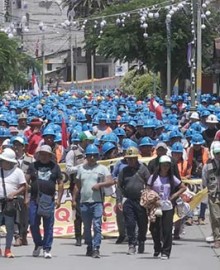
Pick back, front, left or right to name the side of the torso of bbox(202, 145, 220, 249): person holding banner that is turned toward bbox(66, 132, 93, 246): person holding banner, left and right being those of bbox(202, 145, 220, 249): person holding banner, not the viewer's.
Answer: right

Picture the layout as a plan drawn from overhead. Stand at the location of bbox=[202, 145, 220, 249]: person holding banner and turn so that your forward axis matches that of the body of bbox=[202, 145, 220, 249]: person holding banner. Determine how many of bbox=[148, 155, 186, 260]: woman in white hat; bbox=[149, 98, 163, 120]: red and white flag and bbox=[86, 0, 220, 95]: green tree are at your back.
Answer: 2

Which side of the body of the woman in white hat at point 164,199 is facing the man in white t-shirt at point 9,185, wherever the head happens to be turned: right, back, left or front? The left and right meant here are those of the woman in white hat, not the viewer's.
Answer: right

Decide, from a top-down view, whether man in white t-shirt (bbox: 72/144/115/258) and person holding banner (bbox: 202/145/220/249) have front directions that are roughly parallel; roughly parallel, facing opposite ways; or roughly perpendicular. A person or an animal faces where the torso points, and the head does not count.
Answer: roughly parallel

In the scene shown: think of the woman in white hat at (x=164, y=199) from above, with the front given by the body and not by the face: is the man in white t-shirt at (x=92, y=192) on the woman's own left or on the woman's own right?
on the woman's own right

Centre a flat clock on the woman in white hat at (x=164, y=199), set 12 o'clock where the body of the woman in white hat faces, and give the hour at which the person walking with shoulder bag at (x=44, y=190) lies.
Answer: The person walking with shoulder bag is roughly at 3 o'clock from the woman in white hat.

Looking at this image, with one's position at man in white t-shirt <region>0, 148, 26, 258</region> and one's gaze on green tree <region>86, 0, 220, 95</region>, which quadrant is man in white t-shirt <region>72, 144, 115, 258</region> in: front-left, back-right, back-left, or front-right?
front-right

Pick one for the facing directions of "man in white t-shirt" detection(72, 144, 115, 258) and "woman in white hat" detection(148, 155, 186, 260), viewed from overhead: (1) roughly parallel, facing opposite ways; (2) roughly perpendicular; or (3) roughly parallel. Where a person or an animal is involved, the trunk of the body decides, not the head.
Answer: roughly parallel

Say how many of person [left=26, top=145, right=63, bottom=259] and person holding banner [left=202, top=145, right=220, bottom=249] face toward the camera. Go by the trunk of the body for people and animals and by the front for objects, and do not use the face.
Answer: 2

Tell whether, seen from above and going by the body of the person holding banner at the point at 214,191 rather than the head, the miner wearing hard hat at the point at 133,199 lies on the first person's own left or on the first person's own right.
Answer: on the first person's own right

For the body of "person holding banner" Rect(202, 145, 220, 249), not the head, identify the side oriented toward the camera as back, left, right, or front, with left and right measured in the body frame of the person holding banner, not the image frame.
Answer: front

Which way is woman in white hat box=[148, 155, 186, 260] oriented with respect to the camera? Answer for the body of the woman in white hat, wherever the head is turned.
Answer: toward the camera

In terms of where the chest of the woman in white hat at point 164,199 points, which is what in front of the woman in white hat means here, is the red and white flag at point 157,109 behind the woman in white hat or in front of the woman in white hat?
behind

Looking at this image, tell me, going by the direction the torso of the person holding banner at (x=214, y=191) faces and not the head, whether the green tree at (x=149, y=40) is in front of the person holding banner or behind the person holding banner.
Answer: behind

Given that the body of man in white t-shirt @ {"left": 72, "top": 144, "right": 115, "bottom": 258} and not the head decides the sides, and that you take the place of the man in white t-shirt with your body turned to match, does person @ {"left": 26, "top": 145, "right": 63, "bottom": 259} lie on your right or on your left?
on your right

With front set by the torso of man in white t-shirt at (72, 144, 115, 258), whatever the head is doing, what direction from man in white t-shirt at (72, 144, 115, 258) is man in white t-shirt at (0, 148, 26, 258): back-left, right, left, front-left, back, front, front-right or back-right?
right

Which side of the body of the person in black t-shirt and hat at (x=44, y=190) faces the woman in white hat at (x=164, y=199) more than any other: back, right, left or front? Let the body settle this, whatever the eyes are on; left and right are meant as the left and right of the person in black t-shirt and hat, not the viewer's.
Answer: left

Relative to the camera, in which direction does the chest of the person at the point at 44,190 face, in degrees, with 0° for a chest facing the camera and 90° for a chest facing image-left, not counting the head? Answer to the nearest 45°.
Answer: approximately 0°

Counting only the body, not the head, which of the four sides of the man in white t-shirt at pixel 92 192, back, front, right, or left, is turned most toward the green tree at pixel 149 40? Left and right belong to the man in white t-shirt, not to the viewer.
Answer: back

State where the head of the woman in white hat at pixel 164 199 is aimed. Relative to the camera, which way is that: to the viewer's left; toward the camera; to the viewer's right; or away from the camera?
toward the camera
